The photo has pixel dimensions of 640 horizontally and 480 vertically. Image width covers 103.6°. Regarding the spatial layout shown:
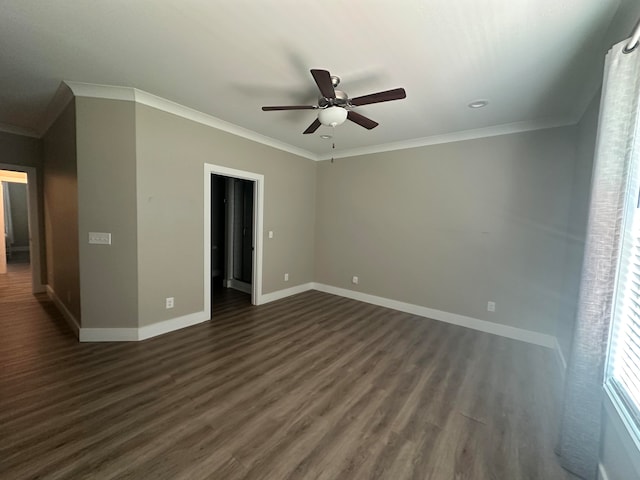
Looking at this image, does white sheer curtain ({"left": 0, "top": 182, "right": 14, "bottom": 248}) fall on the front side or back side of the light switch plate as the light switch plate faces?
on the back side

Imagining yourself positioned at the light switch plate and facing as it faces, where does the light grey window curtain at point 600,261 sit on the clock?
The light grey window curtain is roughly at 11 o'clock from the light switch plate.

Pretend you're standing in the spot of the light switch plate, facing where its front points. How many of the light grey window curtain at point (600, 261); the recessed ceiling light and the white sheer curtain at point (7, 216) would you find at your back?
1

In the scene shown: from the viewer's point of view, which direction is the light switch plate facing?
toward the camera

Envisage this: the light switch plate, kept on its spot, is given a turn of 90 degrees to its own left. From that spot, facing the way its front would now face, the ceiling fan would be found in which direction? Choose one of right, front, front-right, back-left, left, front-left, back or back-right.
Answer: front-right

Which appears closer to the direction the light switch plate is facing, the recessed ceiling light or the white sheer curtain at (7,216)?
the recessed ceiling light
